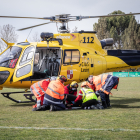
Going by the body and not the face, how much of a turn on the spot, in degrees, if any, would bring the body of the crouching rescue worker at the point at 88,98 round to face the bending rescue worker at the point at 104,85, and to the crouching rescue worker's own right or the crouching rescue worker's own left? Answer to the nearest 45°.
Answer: approximately 90° to the crouching rescue worker's own right

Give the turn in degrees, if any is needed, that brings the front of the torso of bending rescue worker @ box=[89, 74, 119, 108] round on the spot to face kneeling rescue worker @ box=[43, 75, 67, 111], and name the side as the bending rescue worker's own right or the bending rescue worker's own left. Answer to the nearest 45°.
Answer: approximately 45° to the bending rescue worker's own left

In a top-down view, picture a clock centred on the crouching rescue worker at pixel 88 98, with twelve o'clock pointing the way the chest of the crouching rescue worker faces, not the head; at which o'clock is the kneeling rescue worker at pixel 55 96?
The kneeling rescue worker is roughly at 10 o'clock from the crouching rescue worker.

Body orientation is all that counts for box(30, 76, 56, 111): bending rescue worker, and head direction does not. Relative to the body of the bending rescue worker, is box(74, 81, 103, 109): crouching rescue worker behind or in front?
in front

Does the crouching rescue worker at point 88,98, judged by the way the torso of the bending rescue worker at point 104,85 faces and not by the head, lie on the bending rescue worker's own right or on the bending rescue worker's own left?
on the bending rescue worker's own left

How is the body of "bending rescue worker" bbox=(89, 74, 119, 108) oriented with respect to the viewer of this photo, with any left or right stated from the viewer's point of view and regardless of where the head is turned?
facing to the left of the viewer

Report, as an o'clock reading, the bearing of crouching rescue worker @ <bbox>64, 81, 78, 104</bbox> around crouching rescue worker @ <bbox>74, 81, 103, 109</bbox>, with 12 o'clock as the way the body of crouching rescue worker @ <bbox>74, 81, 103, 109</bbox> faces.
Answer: crouching rescue worker @ <bbox>64, 81, 78, 104</bbox> is roughly at 12 o'clock from crouching rescue worker @ <bbox>74, 81, 103, 109</bbox>.

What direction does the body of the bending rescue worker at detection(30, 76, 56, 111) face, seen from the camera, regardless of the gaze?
to the viewer's right

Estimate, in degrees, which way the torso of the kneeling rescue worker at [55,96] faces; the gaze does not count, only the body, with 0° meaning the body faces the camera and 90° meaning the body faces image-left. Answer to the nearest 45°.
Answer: approximately 225°

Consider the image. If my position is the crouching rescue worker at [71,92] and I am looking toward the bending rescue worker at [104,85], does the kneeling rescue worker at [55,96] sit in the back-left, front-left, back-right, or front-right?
back-right

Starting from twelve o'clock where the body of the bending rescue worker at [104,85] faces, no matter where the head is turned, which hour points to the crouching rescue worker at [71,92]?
the crouching rescue worker at [71,92] is roughly at 12 o'clock from the bending rescue worker at [104,85].

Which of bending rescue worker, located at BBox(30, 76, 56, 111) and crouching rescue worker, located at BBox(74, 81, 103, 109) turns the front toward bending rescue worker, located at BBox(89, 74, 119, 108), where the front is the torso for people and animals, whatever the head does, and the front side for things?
the bending rescue worker, located at BBox(30, 76, 56, 111)

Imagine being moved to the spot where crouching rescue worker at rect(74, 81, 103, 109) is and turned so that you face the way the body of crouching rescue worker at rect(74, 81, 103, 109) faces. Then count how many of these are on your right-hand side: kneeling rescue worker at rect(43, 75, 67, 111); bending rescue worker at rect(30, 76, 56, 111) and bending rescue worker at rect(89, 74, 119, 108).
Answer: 1

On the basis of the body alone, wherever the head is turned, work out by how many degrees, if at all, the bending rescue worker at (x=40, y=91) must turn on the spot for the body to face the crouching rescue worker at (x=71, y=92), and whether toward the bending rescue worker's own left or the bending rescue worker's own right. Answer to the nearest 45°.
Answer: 0° — they already face them

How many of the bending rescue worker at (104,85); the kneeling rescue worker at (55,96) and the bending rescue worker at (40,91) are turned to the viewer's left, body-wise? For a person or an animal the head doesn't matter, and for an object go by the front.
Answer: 1
